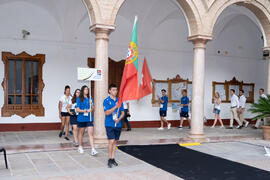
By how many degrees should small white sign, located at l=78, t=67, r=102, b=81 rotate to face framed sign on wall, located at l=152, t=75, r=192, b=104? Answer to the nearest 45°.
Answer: approximately 135° to its left

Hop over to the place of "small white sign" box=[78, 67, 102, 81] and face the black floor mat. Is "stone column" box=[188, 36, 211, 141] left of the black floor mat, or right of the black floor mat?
left

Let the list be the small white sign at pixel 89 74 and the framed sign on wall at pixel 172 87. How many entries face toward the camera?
2

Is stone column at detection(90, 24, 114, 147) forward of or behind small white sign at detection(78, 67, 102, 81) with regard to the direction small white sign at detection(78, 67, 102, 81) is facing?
behind

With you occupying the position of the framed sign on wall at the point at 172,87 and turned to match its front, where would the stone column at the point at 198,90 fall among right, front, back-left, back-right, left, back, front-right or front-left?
front

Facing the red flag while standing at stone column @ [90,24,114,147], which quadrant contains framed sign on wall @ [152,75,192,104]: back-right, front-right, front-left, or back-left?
front-left

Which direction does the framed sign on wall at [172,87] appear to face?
toward the camera

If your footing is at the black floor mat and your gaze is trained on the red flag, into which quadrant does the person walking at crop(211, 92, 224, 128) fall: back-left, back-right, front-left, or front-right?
front-right

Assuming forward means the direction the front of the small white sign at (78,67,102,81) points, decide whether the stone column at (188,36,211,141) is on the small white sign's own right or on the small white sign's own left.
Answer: on the small white sign's own left

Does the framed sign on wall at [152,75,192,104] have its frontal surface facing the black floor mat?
yes

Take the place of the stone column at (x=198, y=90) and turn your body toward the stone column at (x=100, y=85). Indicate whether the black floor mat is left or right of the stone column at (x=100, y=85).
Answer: left

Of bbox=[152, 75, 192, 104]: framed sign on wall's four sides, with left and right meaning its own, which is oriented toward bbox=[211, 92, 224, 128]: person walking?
left

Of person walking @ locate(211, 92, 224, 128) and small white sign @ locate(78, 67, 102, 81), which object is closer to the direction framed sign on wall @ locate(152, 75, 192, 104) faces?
the small white sign

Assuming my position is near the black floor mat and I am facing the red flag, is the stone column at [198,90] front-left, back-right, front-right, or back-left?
front-right

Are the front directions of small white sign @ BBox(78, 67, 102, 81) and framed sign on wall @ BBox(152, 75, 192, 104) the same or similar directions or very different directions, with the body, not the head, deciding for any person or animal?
same or similar directions

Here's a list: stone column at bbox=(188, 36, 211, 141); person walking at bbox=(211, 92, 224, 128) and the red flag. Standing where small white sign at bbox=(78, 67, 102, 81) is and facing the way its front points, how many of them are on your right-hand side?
0
